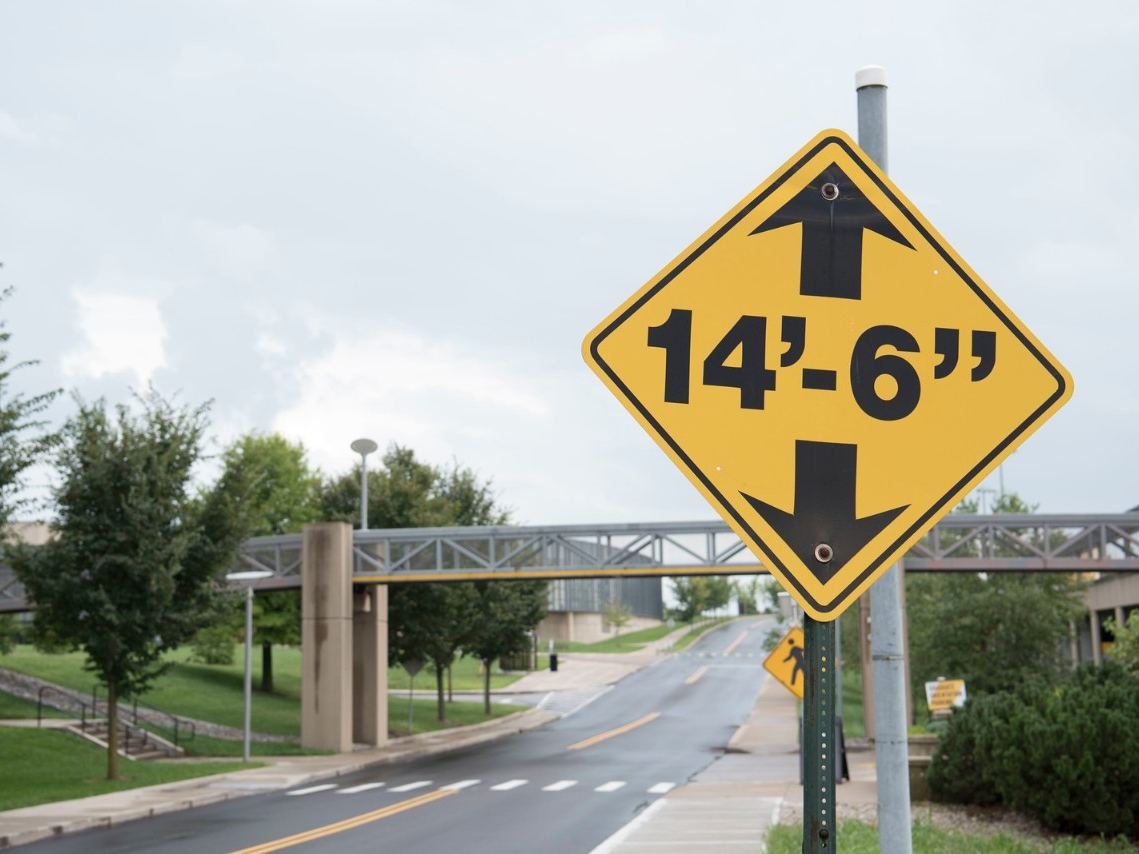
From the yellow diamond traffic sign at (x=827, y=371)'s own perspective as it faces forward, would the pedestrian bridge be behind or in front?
behind

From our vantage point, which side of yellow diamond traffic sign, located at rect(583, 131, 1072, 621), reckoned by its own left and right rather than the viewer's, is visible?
front

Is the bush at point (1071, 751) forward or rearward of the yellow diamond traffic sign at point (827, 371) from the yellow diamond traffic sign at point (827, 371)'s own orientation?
rearward

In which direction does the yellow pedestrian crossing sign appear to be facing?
toward the camera

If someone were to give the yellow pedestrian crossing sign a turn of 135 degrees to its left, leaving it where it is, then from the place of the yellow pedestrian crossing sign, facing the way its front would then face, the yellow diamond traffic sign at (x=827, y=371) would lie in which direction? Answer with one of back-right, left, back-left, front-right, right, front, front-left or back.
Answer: back-right

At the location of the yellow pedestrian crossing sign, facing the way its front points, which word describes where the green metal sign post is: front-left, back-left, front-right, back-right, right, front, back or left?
front

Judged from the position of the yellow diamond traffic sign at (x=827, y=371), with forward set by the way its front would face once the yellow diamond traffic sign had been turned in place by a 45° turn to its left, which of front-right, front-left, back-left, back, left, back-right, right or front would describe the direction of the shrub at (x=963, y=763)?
back-left

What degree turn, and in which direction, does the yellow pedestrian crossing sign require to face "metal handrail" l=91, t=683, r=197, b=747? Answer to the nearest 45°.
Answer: approximately 135° to its right

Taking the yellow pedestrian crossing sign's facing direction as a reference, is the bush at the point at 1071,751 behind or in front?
in front

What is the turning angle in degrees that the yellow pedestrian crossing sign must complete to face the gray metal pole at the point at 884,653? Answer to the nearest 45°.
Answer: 0° — it already faces it

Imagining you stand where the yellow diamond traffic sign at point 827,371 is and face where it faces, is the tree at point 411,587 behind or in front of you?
behind

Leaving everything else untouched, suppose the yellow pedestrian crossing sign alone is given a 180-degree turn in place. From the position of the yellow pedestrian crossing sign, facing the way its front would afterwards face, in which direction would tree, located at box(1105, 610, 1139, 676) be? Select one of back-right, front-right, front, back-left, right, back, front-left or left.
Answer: right

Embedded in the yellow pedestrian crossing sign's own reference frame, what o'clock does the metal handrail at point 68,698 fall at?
The metal handrail is roughly at 4 o'clock from the yellow pedestrian crossing sign.

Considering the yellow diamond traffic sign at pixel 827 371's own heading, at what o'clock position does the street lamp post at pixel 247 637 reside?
The street lamp post is roughly at 5 o'clock from the yellow diamond traffic sign.
